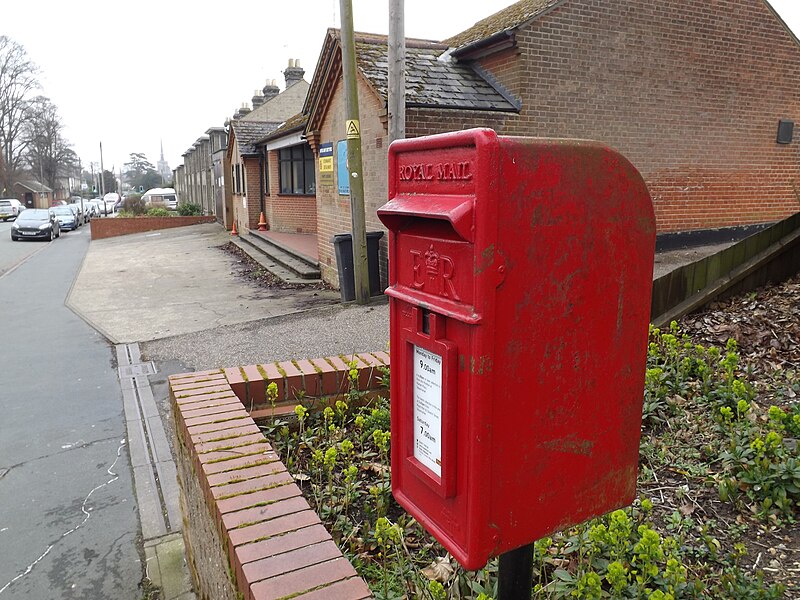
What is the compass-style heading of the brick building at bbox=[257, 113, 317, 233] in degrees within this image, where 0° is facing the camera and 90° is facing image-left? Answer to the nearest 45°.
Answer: approximately 45°

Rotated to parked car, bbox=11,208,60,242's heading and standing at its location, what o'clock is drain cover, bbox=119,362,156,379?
The drain cover is roughly at 12 o'clock from the parked car.

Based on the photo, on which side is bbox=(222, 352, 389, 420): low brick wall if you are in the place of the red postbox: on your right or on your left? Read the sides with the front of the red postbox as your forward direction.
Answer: on your right

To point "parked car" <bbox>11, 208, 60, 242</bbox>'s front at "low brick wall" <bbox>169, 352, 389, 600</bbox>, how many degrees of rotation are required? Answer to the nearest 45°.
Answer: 0° — it already faces it

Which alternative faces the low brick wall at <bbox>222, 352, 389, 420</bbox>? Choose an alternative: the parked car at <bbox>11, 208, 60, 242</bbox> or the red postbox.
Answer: the parked car

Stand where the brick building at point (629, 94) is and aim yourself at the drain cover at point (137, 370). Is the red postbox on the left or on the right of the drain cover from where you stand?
left

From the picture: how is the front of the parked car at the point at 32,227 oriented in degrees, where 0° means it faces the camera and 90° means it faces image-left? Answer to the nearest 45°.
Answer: approximately 0°

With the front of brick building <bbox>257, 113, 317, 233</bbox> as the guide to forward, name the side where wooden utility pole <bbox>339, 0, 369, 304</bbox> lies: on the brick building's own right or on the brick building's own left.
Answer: on the brick building's own left

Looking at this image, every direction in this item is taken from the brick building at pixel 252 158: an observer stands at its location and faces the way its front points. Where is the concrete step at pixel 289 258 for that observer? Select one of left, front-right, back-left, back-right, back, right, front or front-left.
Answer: front-left

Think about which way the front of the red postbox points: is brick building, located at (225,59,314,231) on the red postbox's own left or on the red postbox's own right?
on the red postbox's own right
